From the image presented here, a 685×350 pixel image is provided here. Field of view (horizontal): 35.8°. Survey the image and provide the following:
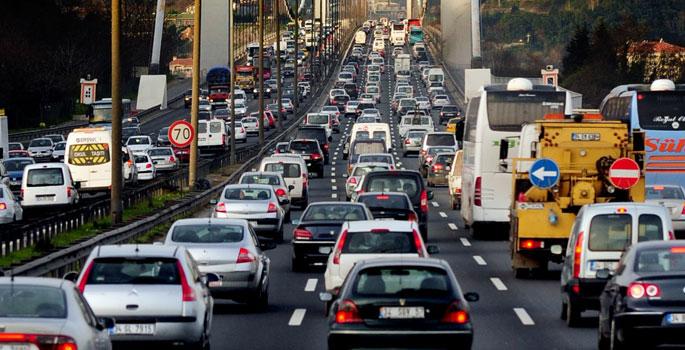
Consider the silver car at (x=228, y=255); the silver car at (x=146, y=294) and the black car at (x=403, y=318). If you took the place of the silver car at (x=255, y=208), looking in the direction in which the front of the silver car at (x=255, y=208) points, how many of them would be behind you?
3

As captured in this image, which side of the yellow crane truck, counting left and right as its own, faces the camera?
back

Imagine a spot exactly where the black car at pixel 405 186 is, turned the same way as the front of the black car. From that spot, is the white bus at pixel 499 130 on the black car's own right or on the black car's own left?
on the black car's own right

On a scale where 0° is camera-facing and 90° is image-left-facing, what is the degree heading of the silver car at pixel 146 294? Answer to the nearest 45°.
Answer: approximately 180°

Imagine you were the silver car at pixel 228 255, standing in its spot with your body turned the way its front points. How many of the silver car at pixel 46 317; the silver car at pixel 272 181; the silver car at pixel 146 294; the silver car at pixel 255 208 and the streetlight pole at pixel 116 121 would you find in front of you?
3

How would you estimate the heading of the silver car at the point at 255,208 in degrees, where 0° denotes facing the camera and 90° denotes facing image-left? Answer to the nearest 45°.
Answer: approximately 180°

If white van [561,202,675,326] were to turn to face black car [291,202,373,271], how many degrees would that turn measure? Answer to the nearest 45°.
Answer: approximately 45° to its left

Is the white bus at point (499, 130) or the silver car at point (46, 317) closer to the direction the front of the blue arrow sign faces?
the silver car

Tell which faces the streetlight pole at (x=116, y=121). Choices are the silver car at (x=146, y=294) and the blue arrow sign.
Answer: the silver car

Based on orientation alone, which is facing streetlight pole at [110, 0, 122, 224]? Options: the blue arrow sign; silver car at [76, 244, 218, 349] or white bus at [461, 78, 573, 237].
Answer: the silver car

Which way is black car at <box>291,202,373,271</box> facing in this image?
away from the camera

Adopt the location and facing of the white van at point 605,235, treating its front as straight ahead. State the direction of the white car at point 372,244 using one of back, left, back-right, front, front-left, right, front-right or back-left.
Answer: left

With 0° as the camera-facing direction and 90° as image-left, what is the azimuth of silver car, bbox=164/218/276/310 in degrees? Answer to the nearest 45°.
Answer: approximately 180°

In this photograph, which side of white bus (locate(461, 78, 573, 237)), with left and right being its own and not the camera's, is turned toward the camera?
back

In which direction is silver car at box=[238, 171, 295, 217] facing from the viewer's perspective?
away from the camera
